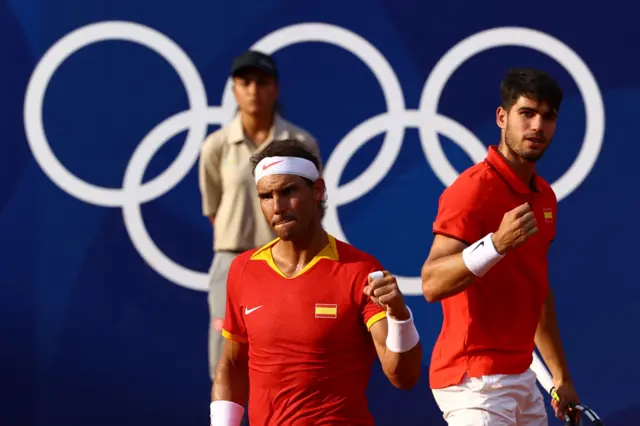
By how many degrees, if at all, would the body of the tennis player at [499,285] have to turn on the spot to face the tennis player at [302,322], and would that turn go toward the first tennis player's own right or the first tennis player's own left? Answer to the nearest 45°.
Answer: approximately 90° to the first tennis player's own right

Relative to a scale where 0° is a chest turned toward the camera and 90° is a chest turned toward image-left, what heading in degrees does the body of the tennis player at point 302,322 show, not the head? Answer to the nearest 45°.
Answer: approximately 0°

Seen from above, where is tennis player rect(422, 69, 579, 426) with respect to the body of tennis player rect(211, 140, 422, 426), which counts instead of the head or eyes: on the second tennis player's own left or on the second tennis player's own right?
on the second tennis player's own left

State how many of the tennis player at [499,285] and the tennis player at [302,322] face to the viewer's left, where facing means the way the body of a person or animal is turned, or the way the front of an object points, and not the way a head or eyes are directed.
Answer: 0
